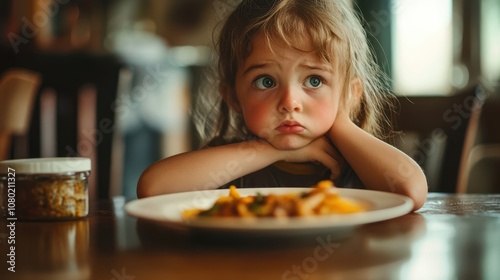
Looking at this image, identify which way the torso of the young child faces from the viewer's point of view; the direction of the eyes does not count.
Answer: toward the camera

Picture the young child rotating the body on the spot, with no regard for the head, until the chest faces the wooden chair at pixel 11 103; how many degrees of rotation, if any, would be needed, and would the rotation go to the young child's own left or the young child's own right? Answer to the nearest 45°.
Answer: approximately 135° to the young child's own right

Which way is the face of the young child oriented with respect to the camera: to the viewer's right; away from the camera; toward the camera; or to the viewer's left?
toward the camera

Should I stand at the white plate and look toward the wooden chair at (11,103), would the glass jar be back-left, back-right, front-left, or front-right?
front-left
